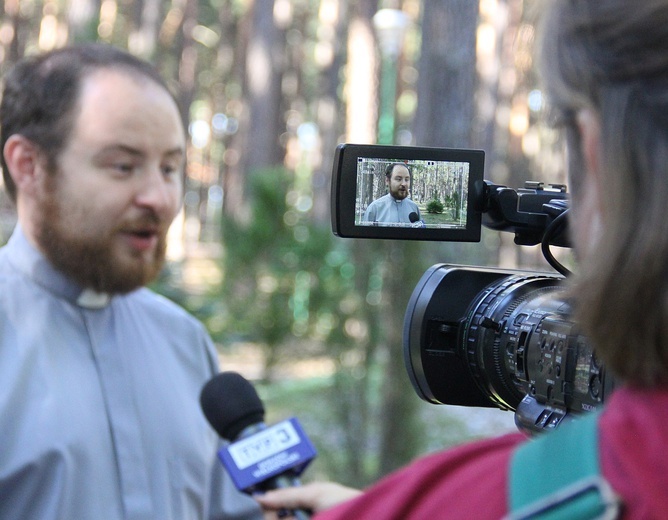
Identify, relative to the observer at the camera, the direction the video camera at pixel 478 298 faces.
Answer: facing away from the viewer and to the left of the viewer
